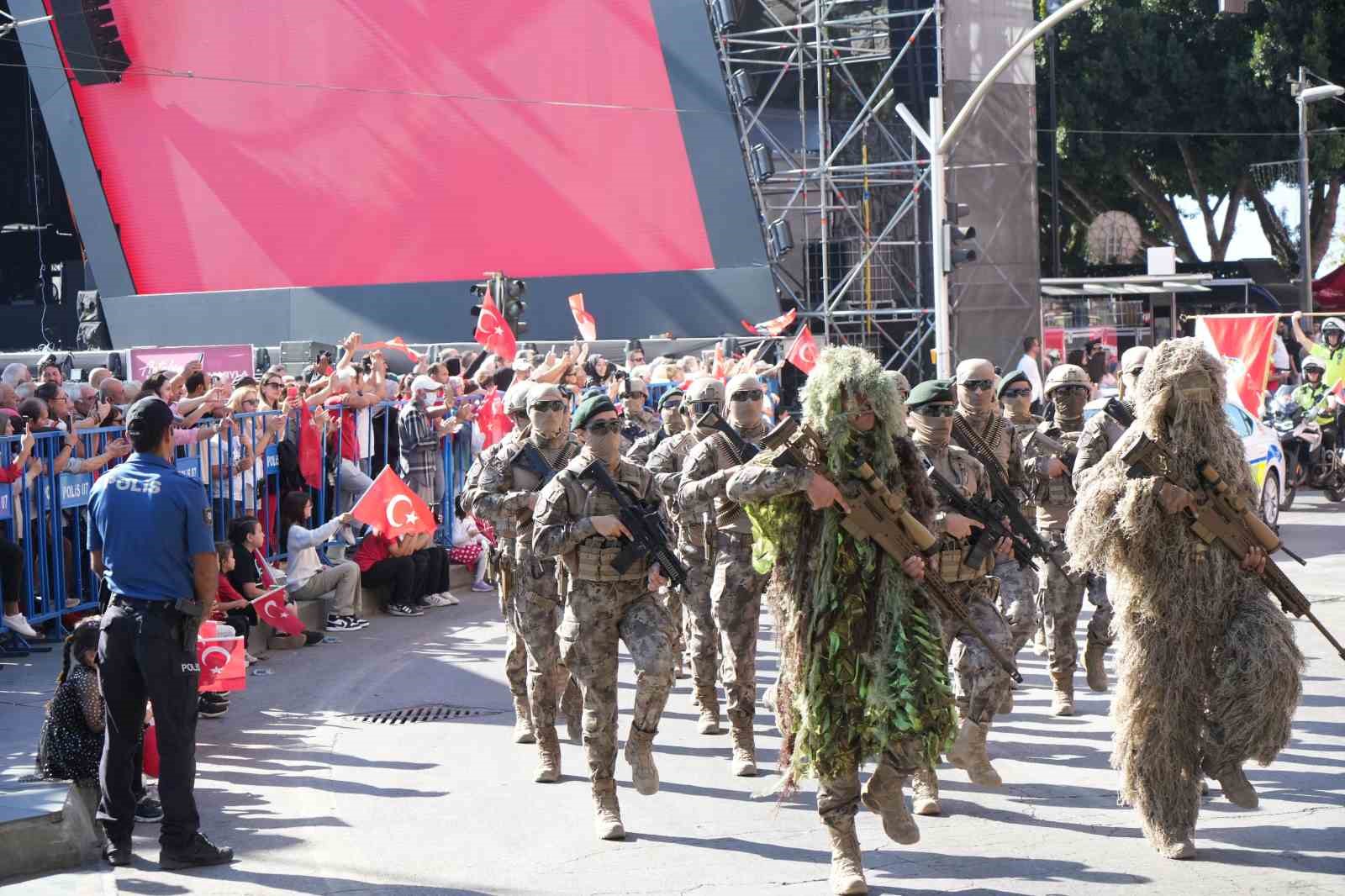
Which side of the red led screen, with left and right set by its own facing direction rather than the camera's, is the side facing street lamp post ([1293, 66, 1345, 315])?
left

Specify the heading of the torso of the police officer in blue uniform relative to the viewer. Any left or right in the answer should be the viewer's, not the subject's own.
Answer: facing away from the viewer and to the right of the viewer

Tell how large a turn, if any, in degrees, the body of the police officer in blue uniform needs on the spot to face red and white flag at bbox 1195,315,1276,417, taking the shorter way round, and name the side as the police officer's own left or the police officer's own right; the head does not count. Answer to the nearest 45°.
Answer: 0° — they already face it

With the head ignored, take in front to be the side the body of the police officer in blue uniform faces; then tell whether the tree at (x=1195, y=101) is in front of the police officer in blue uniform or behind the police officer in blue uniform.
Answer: in front

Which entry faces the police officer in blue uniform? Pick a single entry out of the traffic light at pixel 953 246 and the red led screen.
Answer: the red led screen

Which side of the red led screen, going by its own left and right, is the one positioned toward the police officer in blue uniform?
front
